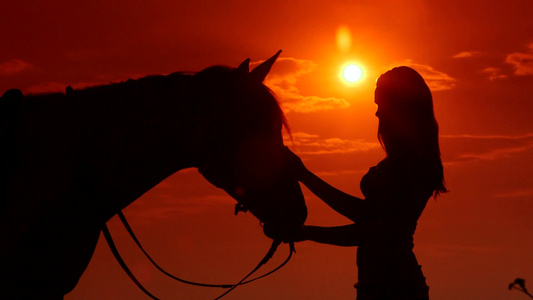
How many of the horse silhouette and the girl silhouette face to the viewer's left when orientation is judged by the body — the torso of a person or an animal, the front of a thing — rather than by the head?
1

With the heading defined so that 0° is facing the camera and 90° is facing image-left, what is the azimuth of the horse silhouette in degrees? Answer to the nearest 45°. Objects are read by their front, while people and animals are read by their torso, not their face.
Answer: approximately 270°

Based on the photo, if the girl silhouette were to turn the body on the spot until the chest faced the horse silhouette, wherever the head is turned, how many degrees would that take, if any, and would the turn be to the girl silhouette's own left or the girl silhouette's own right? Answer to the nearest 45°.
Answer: approximately 45° to the girl silhouette's own left

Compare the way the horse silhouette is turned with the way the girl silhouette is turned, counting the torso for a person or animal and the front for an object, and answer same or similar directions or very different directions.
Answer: very different directions

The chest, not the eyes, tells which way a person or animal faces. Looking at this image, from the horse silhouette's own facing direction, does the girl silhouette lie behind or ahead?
ahead

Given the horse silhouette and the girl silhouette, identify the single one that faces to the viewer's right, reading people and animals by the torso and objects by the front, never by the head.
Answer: the horse silhouette

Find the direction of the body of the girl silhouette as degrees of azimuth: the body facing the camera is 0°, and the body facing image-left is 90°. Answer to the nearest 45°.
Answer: approximately 90°
